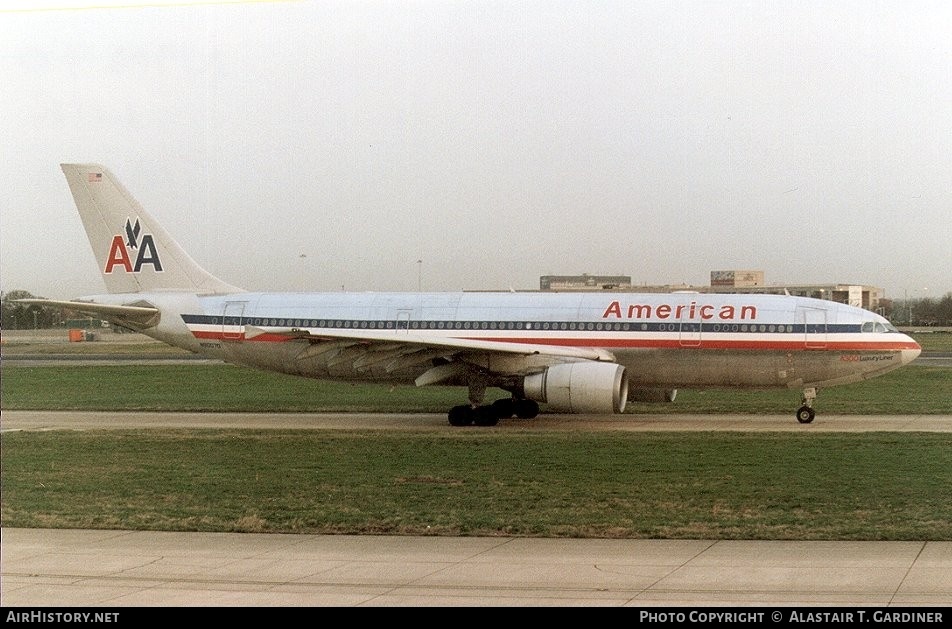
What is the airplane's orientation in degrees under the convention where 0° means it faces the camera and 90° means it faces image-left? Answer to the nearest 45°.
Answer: approximately 270°
